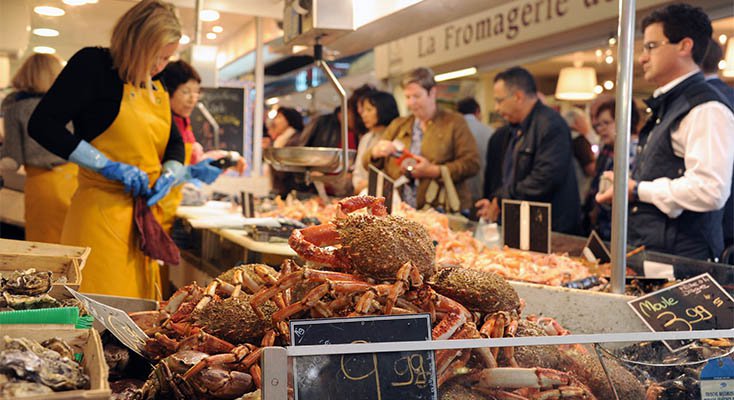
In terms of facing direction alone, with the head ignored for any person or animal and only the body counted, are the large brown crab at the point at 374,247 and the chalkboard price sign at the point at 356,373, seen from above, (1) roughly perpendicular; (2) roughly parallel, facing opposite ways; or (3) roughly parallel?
roughly perpendicular

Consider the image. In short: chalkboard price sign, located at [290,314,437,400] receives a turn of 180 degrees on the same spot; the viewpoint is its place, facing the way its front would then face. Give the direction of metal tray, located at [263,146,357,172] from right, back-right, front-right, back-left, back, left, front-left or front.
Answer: front

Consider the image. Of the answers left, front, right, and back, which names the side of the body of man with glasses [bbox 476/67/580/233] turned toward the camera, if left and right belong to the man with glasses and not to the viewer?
left

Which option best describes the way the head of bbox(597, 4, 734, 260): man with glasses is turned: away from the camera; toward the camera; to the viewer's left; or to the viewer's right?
to the viewer's left

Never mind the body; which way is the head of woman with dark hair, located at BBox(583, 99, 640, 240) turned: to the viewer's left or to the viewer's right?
to the viewer's left

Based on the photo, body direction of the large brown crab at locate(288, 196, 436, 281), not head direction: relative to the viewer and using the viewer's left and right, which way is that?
facing to the left of the viewer

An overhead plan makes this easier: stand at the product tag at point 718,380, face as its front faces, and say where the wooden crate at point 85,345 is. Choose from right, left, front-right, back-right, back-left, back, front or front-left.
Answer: front-right
